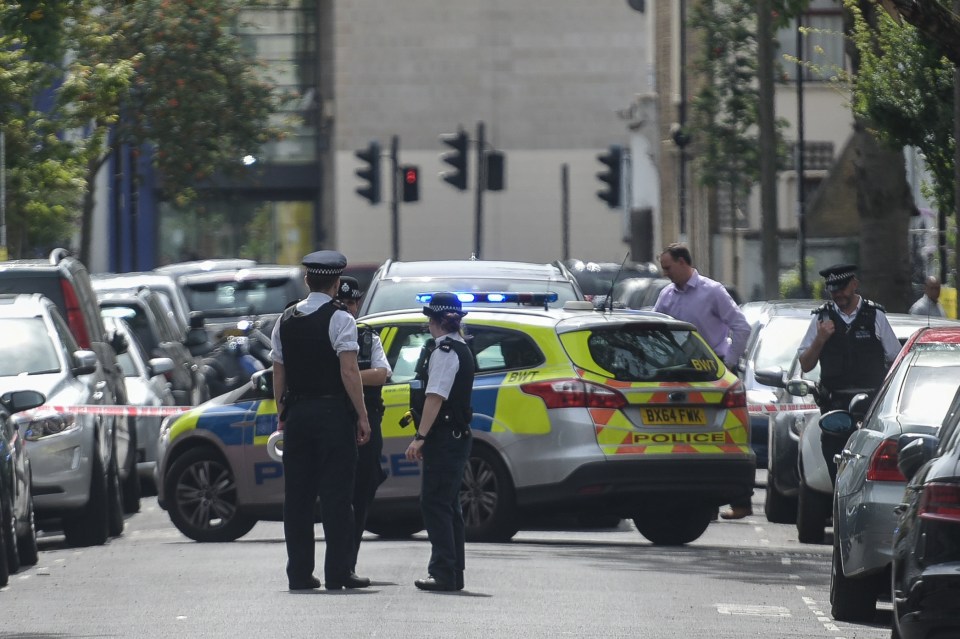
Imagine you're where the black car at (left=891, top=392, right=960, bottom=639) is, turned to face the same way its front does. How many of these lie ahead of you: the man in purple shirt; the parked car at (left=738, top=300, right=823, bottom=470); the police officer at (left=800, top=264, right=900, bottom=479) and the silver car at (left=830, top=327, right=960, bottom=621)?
4

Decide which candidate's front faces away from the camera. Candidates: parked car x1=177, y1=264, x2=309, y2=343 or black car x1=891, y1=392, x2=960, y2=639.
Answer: the black car

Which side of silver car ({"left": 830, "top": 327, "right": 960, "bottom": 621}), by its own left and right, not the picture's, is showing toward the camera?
back

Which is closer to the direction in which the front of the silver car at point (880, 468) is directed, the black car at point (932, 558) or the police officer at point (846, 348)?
the police officer

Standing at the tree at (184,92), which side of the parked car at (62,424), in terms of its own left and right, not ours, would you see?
back
